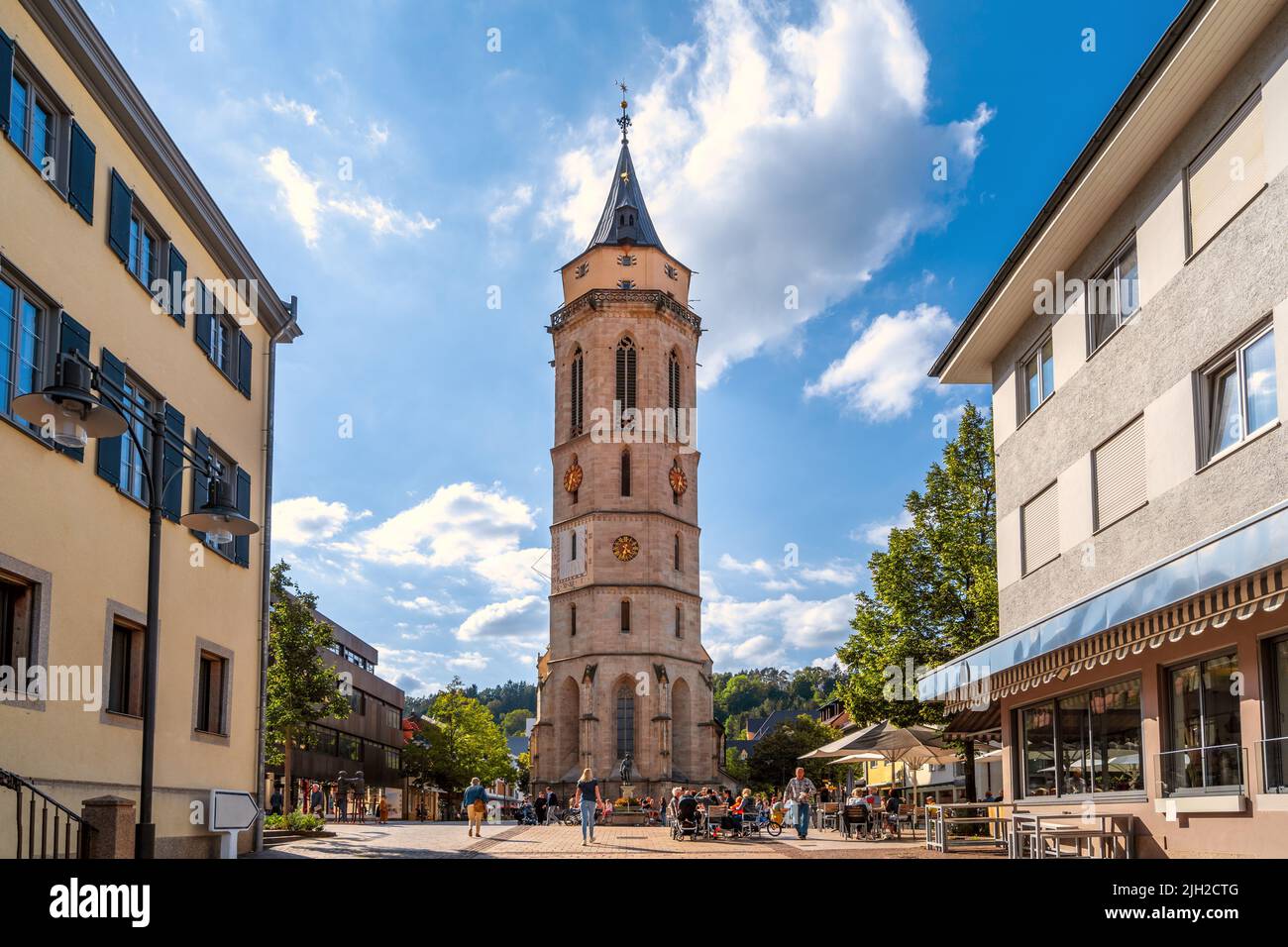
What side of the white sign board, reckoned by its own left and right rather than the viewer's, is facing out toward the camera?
front

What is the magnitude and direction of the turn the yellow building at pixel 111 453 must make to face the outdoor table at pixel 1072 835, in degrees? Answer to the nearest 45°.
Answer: approximately 45° to its left

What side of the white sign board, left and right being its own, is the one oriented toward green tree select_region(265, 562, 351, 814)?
back

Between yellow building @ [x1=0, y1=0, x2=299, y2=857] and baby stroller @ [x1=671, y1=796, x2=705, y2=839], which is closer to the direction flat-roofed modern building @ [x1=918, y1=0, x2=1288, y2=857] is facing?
the yellow building

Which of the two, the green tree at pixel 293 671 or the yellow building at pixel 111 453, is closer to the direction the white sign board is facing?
the yellow building

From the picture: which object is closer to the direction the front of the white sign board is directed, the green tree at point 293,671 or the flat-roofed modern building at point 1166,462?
the flat-roofed modern building

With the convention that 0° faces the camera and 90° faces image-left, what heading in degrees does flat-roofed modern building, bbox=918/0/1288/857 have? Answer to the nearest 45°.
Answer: approximately 45°

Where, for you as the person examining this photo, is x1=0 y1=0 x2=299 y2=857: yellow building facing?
facing the viewer and to the right of the viewer

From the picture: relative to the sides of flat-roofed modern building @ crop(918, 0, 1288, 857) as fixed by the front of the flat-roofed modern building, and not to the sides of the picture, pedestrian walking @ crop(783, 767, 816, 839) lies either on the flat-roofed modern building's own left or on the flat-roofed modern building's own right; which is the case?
on the flat-roofed modern building's own right

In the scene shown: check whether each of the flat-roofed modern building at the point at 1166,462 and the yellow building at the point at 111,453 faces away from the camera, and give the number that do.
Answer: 0

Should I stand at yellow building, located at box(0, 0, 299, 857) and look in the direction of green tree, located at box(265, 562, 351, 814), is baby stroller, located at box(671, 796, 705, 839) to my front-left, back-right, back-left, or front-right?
front-right

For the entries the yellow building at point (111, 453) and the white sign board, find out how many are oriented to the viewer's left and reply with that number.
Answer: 0

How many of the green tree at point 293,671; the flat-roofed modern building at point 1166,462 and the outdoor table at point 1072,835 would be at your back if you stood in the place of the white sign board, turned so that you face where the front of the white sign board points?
1
